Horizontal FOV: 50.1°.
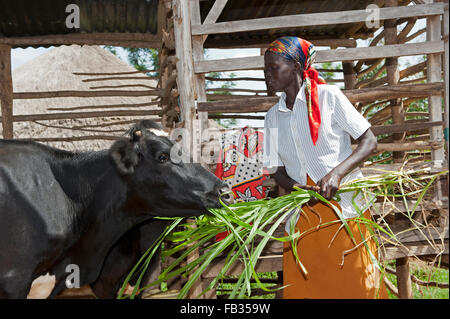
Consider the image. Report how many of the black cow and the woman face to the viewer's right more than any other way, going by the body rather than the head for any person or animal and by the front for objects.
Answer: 1

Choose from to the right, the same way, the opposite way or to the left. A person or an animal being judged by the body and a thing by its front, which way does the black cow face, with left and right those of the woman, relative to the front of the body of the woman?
the opposite way

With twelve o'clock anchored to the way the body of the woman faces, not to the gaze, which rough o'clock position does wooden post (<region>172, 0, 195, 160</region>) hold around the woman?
The wooden post is roughly at 3 o'clock from the woman.

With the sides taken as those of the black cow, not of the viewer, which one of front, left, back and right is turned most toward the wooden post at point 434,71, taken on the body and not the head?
front

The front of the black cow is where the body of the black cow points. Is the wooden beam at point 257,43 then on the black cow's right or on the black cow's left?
on the black cow's left

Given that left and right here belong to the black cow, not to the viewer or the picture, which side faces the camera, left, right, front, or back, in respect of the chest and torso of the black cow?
right

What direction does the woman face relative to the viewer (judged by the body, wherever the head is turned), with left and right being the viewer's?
facing the viewer and to the left of the viewer

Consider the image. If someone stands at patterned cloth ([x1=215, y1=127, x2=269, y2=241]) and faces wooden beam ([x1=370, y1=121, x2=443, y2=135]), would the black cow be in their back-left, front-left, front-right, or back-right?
back-right

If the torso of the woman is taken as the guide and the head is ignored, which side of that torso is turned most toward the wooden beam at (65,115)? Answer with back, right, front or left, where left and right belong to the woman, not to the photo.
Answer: right

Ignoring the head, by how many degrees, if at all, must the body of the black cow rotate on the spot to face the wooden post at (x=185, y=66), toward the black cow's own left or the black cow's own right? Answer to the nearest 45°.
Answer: approximately 45° to the black cow's own left

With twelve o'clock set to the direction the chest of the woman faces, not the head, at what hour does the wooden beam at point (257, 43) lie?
The wooden beam is roughly at 4 o'clock from the woman.
